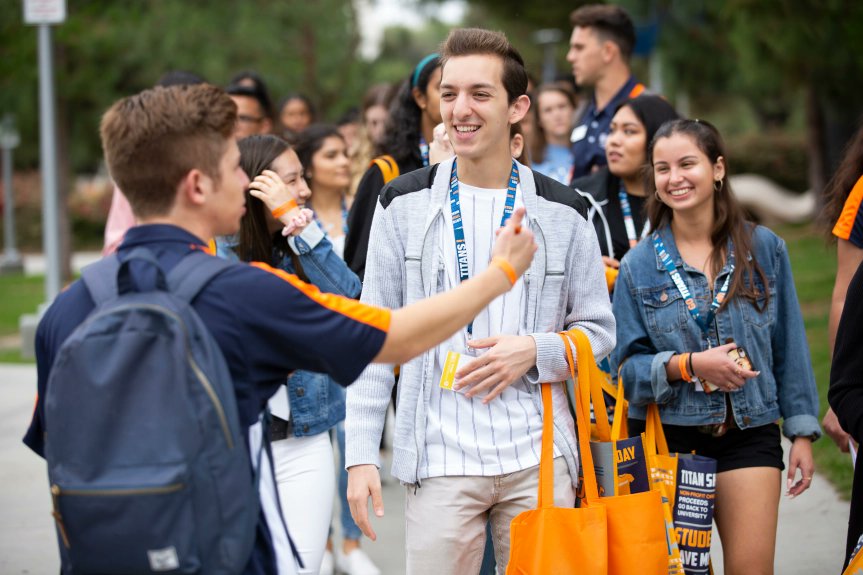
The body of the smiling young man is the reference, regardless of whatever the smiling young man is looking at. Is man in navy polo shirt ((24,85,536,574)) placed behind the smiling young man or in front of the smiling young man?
in front

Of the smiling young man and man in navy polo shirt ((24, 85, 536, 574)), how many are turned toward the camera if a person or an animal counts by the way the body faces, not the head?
1

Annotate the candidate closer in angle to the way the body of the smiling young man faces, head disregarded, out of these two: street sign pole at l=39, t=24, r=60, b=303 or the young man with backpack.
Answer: the young man with backpack

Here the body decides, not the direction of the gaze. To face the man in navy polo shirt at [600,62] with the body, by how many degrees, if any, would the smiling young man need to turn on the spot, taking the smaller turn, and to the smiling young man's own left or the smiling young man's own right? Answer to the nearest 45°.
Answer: approximately 180°

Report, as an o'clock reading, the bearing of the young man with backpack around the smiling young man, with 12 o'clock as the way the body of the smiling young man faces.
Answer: The young man with backpack is roughly at 1 o'clock from the smiling young man.

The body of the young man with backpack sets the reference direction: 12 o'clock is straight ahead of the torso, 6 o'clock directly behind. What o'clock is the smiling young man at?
The smiling young man is roughly at 12 o'clock from the young man with backpack.

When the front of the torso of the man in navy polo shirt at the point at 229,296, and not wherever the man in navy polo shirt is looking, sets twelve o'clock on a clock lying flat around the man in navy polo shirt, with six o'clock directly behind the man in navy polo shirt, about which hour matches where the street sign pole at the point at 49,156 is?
The street sign pole is roughly at 10 o'clock from the man in navy polo shirt.

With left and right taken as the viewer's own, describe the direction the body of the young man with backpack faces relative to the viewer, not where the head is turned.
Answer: facing away from the viewer and to the right of the viewer

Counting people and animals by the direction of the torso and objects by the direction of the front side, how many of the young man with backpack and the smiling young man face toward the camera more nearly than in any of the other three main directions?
1

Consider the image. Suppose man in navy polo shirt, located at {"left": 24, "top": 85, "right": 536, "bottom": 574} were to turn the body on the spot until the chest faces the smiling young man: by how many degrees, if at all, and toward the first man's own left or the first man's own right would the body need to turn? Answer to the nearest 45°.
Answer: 0° — they already face them

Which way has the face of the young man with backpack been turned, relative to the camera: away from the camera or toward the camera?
away from the camera

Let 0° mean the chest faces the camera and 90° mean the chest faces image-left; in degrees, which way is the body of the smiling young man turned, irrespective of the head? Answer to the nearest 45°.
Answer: approximately 0°

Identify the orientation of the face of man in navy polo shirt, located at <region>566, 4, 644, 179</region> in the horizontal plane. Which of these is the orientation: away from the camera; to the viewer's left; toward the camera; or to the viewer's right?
to the viewer's left
